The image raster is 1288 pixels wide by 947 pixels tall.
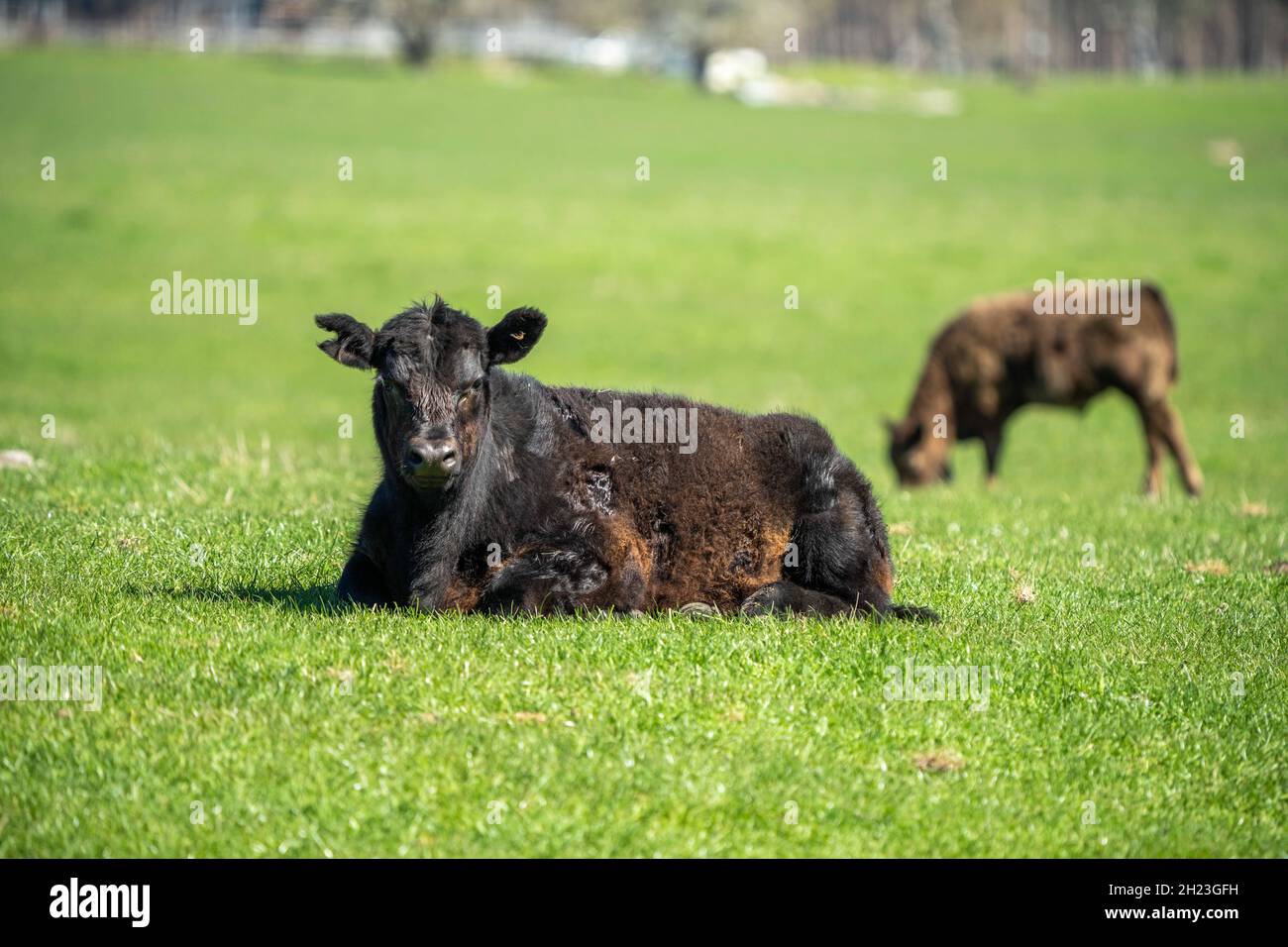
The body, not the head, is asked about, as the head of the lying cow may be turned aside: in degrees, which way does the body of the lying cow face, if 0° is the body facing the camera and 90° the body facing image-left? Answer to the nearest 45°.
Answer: approximately 45°

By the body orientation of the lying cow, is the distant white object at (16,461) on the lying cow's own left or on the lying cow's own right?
on the lying cow's own right

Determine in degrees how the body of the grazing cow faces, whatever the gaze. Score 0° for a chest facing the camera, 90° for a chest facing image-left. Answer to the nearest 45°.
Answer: approximately 90°

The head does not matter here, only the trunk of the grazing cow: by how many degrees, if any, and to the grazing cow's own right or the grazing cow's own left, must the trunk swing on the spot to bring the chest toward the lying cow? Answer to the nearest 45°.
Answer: approximately 90° to the grazing cow's own left
